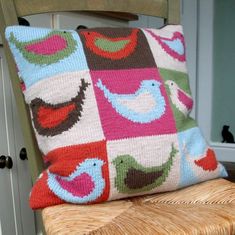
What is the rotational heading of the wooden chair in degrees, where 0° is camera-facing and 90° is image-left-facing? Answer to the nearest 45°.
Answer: approximately 315°
